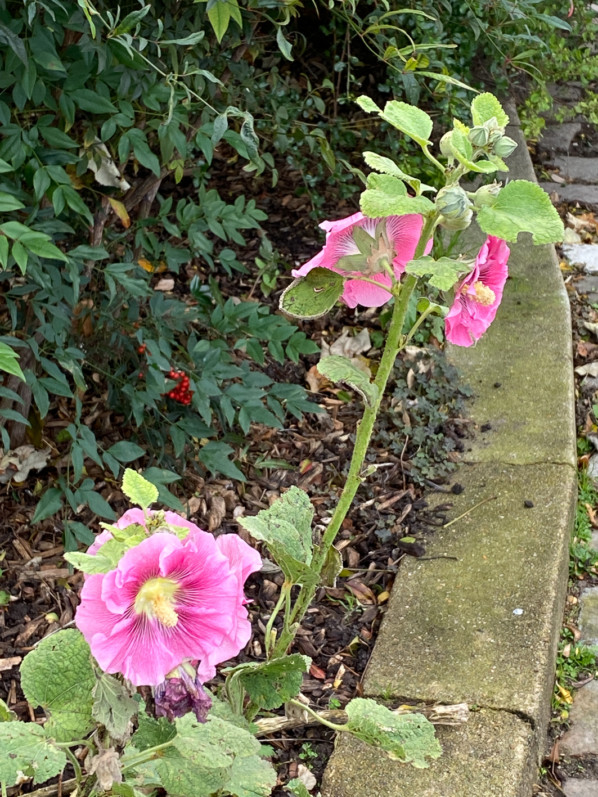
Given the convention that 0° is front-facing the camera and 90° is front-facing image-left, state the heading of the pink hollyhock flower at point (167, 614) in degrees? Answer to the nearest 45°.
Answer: approximately 0°

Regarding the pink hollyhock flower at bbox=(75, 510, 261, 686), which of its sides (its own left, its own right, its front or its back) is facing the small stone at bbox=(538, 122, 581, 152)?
back

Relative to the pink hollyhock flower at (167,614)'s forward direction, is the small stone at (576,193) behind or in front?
behind
